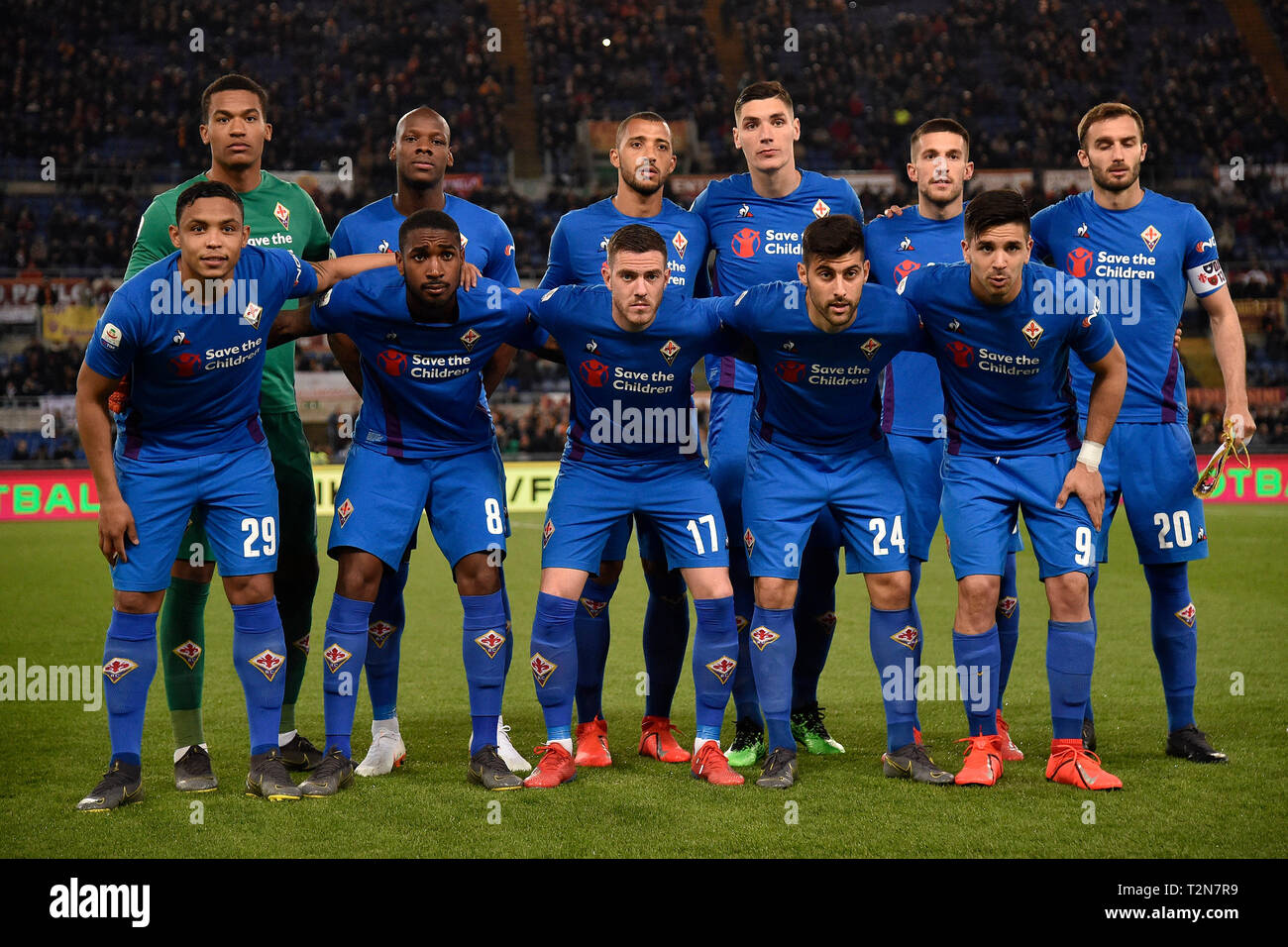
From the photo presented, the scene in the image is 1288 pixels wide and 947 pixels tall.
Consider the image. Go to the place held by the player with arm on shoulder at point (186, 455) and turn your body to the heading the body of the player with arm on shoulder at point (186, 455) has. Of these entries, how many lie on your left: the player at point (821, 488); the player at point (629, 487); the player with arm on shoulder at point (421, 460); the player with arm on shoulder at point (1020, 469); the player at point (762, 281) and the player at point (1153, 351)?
6

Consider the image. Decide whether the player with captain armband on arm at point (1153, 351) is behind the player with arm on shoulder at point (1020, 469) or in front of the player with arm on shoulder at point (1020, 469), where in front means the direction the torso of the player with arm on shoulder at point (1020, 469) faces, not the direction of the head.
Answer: behind

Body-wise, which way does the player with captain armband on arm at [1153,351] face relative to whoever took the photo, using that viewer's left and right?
facing the viewer

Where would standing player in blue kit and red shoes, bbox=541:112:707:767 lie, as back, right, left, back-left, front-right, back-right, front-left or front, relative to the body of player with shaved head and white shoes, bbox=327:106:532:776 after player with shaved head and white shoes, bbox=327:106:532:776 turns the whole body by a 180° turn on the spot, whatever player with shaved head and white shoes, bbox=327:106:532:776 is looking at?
right

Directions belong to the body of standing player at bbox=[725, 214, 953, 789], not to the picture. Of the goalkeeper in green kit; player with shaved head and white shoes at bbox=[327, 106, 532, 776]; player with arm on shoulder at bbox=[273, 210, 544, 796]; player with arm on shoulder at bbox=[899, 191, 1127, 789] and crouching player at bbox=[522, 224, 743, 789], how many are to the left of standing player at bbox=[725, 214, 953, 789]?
1

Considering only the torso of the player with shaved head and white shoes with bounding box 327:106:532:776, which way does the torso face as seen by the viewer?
toward the camera

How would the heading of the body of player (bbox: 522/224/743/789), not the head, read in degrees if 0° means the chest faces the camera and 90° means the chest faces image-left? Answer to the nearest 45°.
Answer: approximately 0°

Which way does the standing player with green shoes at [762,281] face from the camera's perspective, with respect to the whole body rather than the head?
toward the camera
